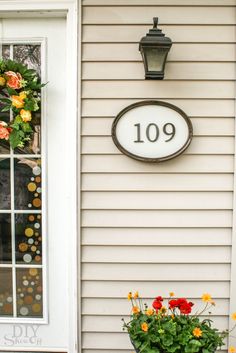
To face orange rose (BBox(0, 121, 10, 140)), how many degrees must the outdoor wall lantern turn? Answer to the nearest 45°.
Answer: approximately 90° to its right

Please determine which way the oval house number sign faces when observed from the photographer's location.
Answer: facing the viewer

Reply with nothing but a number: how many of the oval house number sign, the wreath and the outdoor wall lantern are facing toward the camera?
3

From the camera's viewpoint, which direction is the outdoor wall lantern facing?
toward the camera

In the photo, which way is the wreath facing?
toward the camera

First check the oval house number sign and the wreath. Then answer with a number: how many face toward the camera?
2
